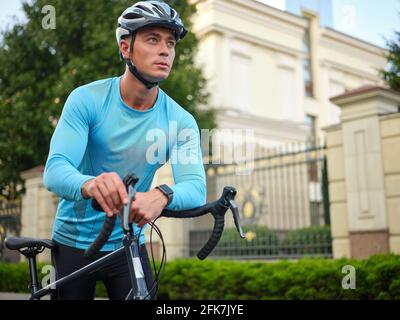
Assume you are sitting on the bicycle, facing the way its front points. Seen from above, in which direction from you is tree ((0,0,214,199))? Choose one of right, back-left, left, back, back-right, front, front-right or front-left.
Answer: back-left

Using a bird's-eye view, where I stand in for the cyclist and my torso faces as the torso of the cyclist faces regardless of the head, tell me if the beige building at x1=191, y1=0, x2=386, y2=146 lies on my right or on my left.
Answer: on my left

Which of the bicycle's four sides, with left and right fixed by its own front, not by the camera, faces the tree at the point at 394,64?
left

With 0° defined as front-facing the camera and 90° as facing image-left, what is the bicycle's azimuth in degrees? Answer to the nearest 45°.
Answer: approximately 315°

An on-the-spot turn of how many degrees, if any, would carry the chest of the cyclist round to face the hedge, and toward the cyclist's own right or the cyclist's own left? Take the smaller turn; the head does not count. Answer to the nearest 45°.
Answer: approximately 135° to the cyclist's own left

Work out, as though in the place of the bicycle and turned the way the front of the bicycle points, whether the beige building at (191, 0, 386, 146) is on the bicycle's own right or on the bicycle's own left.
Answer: on the bicycle's own left

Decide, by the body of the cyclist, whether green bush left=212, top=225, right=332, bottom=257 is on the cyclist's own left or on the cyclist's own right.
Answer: on the cyclist's own left
